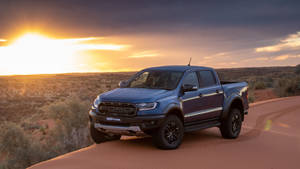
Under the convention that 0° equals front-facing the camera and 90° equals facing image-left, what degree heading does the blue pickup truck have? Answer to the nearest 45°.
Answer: approximately 45°

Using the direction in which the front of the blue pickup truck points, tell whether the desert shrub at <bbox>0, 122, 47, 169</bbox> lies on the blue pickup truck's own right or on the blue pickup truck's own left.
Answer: on the blue pickup truck's own right

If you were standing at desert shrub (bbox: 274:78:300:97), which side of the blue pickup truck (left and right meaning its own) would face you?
back

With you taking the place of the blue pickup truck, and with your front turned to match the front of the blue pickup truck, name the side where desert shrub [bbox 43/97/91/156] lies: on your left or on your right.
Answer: on your right
